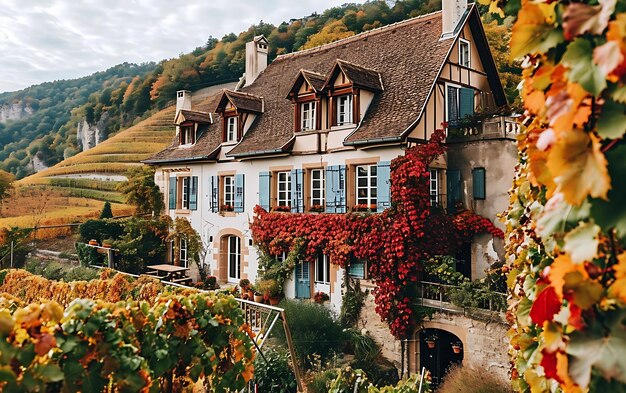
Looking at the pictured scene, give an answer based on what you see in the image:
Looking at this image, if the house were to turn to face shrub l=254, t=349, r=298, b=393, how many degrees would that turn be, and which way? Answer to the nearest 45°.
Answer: approximately 45° to its left

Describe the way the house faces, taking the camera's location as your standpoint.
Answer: facing the viewer and to the left of the viewer

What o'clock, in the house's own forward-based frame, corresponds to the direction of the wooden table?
The wooden table is roughly at 2 o'clock from the house.

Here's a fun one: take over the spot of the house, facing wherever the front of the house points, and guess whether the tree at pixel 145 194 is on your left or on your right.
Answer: on your right
